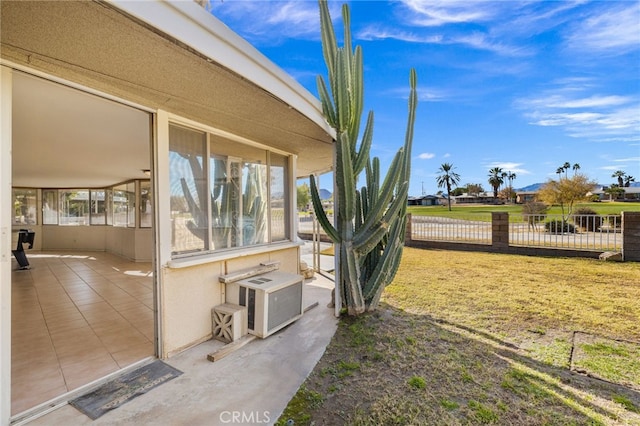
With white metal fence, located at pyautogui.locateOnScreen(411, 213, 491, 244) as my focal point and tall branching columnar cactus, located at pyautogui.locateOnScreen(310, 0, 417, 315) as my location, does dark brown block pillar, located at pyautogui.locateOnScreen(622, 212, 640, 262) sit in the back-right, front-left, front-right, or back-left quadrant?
front-right

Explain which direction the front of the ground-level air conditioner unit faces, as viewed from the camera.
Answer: facing the viewer and to the right of the viewer

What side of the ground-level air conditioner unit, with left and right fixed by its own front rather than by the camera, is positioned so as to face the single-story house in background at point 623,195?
left

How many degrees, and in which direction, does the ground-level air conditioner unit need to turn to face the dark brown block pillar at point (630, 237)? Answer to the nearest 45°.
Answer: approximately 45° to its left

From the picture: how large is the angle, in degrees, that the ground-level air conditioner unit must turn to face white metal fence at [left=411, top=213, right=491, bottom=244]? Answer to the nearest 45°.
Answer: approximately 90° to its left
